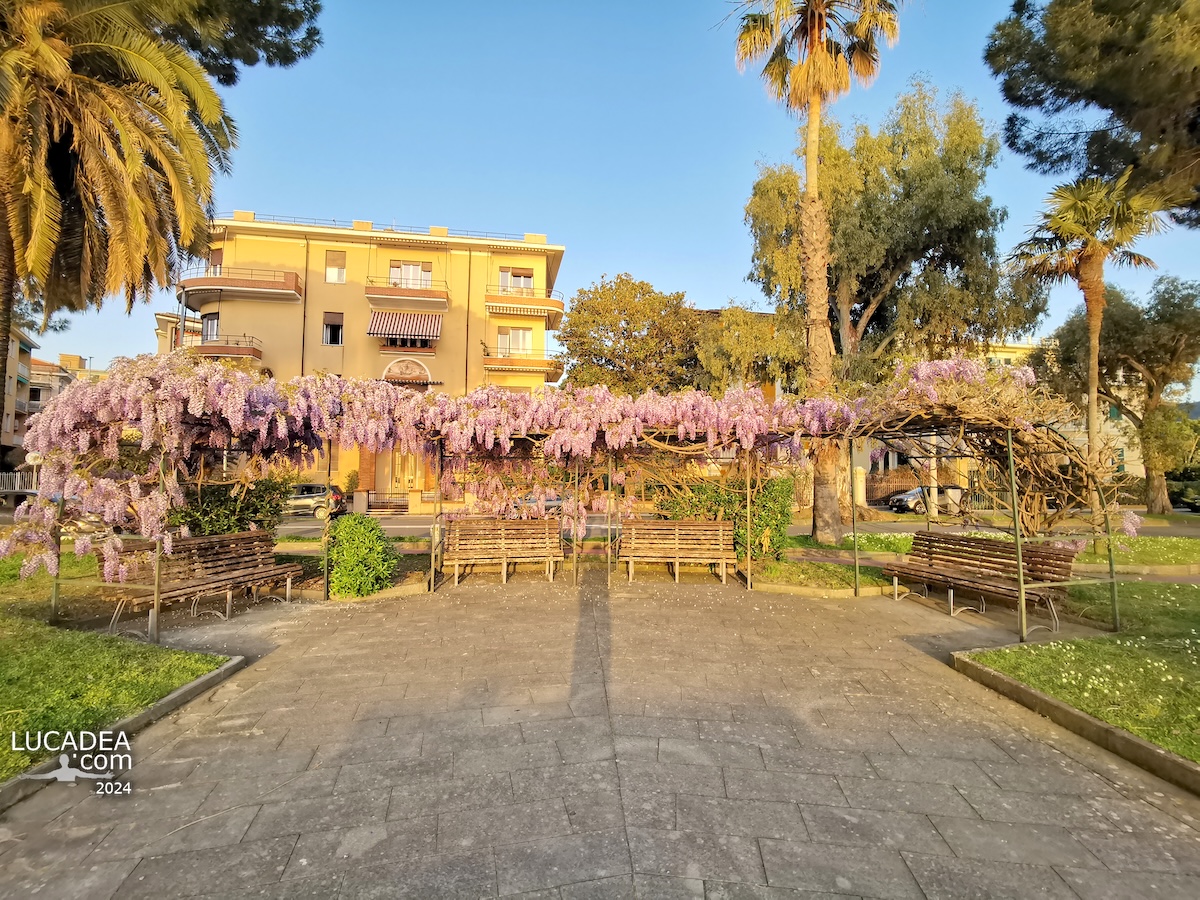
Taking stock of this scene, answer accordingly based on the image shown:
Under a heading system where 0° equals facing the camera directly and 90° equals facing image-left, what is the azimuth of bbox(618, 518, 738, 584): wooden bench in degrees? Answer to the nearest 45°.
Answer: approximately 0°

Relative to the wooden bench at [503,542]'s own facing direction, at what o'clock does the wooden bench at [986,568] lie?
the wooden bench at [986,568] is roughly at 10 o'clock from the wooden bench at [503,542].

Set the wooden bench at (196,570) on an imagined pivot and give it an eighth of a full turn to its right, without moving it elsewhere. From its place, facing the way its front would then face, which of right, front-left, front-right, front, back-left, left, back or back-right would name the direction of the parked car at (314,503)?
back

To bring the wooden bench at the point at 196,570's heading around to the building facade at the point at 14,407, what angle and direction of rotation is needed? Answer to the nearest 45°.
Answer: approximately 135° to its left

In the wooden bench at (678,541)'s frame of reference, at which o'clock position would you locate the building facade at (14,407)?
The building facade is roughly at 4 o'clock from the wooden bench.

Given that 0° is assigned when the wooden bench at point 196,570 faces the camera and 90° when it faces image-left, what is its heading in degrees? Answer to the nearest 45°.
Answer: approximately 315°

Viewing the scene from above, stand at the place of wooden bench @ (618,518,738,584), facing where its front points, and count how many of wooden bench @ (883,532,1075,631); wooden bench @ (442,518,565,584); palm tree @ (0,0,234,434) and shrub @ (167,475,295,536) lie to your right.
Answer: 3

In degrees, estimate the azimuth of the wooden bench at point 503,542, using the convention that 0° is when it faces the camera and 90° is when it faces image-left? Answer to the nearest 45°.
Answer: approximately 0°

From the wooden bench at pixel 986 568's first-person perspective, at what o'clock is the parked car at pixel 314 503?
The parked car is roughly at 2 o'clock from the wooden bench.

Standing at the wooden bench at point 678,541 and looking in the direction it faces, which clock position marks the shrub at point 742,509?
The shrub is roughly at 8 o'clock from the wooden bench.

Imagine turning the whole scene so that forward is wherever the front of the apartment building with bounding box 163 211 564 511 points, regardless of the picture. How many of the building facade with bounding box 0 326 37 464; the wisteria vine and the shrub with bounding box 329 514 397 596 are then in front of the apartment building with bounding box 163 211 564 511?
2

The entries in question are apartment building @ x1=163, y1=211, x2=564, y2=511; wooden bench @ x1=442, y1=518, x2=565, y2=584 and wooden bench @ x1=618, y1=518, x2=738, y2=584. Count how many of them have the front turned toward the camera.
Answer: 3

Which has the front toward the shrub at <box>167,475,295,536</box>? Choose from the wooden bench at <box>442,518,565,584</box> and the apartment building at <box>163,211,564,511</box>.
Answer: the apartment building

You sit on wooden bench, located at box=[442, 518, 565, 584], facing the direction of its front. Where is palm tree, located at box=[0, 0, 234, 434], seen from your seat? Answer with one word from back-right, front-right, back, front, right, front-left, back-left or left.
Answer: right

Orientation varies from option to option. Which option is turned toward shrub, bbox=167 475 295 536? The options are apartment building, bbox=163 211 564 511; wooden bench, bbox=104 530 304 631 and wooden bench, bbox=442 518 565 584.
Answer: the apartment building

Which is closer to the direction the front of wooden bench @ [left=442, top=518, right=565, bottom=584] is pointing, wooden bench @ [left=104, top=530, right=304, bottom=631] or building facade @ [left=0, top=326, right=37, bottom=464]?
the wooden bench

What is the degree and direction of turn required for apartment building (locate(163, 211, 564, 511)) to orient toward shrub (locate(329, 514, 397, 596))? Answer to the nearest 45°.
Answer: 0° — it already faces it
